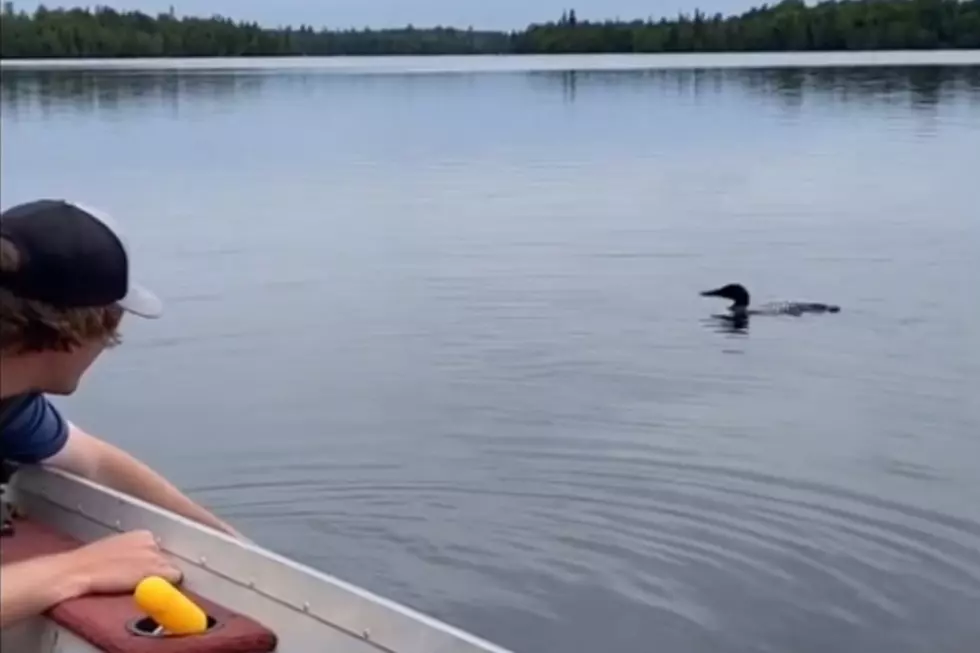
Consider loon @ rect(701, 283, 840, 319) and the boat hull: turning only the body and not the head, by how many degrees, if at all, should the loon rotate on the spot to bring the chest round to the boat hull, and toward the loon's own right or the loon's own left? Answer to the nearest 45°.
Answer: approximately 90° to the loon's own left

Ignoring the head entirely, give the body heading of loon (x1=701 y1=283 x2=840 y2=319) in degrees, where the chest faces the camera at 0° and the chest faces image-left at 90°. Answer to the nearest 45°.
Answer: approximately 90°
